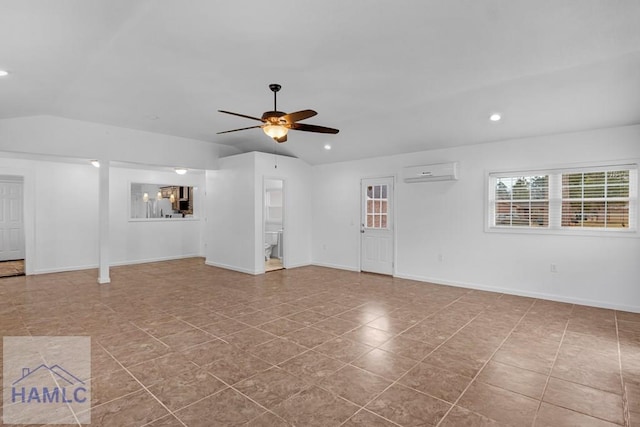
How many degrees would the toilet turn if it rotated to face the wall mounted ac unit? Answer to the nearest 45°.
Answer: approximately 90° to its left

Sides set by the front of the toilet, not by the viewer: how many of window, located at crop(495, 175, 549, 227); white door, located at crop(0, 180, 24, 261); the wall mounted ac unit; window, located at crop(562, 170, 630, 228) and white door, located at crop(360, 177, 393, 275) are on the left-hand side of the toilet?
4

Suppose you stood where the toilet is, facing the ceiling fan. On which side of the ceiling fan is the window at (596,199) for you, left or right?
left

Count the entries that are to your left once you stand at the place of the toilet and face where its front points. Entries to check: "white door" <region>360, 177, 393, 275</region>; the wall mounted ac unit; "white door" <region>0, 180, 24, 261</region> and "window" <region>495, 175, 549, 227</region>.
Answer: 3

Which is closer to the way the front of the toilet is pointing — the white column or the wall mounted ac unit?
the white column

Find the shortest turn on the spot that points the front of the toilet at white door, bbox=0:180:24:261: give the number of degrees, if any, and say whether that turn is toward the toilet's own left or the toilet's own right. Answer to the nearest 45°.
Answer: approximately 45° to the toilet's own right

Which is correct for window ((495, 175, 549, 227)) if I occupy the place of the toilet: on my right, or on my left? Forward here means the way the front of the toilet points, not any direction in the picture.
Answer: on my left

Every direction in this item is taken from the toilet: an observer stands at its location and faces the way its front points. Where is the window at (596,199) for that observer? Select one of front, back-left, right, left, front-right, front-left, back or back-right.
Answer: left

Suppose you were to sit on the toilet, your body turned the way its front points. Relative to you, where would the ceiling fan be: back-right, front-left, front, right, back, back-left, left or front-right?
front-left
